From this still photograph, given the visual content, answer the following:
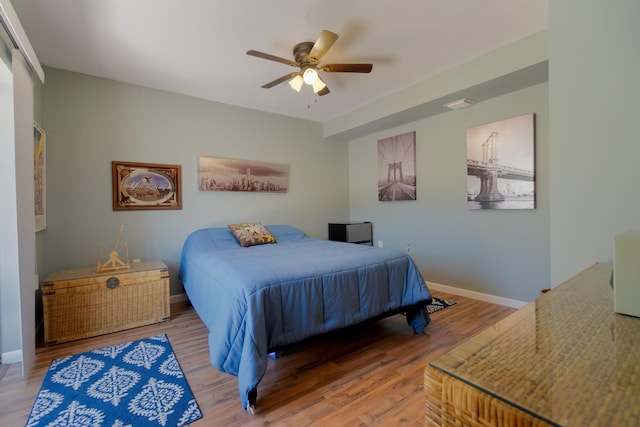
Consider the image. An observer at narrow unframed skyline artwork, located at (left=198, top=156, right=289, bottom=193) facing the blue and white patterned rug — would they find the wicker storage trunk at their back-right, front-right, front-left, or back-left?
front-right

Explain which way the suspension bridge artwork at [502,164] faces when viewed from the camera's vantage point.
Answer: facing the viewer and to the left of the viewer

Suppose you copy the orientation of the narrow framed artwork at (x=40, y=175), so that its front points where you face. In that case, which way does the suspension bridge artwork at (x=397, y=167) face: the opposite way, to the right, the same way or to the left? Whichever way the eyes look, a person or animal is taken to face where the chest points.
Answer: the opposite way

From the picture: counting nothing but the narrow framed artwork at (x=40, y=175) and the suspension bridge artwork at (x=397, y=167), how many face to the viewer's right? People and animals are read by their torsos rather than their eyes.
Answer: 1

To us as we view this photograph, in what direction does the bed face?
facing the viewer and to the right of the viewer

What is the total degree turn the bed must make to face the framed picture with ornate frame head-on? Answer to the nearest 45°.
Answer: approximately 180°

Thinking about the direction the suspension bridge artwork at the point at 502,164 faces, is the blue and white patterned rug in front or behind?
in front

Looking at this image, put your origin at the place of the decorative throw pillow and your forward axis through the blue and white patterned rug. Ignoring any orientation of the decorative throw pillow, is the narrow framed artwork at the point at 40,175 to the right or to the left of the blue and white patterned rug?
right

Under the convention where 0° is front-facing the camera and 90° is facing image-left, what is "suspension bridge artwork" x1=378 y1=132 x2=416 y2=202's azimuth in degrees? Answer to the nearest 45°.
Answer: approximately 45°

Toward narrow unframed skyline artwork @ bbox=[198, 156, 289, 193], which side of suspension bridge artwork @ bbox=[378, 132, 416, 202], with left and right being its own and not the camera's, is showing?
front

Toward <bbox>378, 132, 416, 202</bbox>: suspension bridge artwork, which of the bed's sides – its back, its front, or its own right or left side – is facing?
left

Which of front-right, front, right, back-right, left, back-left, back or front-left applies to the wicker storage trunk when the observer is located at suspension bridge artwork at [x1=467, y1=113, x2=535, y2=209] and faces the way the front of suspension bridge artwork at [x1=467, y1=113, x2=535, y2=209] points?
front

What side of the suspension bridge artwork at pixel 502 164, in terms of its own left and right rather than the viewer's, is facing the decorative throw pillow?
front

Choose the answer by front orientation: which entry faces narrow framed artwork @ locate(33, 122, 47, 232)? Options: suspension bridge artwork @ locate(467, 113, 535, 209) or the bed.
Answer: the suspension bridge artwork

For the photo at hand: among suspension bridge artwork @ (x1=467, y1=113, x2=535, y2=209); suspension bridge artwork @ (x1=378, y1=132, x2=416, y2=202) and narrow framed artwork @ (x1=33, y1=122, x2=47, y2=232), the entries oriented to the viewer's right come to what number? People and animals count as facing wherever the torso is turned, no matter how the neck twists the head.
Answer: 1

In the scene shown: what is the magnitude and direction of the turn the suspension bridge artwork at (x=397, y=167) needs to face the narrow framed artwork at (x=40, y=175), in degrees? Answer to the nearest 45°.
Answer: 0° — it already faces it

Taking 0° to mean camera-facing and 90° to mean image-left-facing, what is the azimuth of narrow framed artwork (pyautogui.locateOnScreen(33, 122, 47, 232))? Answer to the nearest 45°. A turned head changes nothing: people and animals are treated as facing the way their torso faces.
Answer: approximately 270°
